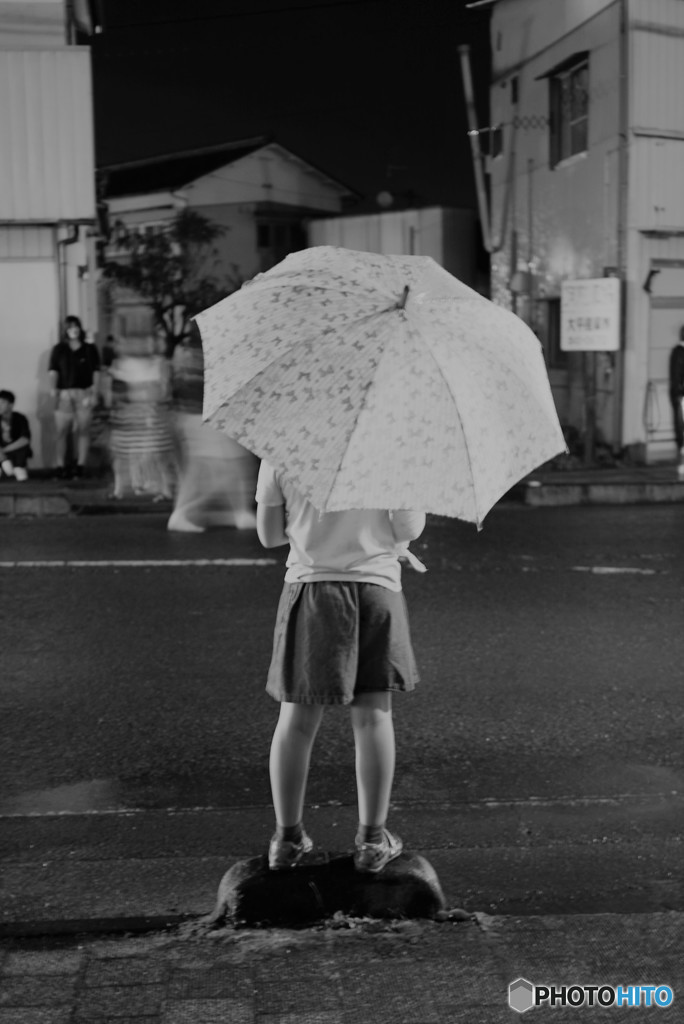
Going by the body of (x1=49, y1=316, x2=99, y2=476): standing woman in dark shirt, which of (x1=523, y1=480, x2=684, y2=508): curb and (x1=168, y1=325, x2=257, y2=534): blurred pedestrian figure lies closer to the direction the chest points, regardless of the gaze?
the blurred pedestrian figure

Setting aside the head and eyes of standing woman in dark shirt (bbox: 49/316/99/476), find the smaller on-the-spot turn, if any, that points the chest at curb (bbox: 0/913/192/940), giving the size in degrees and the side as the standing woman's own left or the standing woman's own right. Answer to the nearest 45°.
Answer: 0° — they already face it

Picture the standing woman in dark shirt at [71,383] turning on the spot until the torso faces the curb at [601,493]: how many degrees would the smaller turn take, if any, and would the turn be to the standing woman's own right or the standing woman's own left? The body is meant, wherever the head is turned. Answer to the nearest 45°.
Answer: approximately 90° to the standing woman's own left

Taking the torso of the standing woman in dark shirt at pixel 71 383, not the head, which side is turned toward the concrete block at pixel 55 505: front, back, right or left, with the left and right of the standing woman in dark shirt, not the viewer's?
front

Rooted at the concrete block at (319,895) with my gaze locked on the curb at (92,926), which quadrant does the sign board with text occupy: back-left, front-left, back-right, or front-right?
back-right

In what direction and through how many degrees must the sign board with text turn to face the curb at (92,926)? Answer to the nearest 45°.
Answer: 0° — it already faces it

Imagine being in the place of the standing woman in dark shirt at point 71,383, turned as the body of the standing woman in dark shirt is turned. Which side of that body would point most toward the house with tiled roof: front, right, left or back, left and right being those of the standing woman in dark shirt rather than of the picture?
back

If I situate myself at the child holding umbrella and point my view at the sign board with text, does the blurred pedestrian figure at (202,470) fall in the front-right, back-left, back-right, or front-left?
front-left

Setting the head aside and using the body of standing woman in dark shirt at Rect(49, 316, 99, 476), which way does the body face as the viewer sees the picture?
toward the camera

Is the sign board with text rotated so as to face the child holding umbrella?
yes

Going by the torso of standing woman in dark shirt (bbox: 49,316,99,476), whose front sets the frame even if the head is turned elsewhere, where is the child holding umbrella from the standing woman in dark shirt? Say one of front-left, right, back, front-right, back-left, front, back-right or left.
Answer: front

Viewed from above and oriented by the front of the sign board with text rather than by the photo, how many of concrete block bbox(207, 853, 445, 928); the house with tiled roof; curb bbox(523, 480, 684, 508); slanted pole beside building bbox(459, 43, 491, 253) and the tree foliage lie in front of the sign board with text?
2

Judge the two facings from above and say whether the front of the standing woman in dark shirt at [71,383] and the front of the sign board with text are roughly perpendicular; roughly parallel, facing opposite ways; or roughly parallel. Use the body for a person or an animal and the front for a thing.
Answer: roughly parallel

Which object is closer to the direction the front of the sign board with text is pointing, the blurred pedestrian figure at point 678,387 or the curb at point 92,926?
the curb

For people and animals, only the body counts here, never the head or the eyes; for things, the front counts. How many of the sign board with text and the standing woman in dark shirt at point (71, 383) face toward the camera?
2
